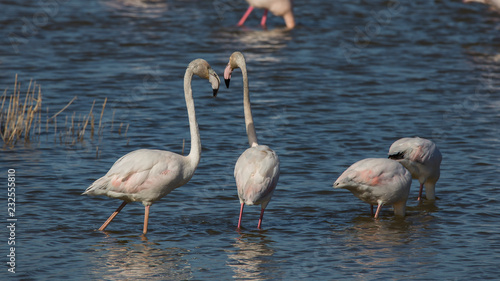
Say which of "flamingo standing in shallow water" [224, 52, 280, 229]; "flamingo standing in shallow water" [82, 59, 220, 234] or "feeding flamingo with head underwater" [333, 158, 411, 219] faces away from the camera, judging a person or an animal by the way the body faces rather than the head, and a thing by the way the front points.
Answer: "flamingo standing in shallow water" [224, 52, 280, 229]

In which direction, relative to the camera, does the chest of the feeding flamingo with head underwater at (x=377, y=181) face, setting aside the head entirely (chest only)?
to the viewer's right

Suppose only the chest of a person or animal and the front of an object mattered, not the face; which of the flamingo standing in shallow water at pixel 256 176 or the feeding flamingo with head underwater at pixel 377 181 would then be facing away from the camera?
the flamingo standing in shallow water

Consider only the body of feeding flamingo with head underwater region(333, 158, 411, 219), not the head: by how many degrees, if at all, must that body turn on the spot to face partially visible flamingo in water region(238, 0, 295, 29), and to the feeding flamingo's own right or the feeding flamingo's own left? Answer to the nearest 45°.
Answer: approximately 90° to the feeding flamingo's own left

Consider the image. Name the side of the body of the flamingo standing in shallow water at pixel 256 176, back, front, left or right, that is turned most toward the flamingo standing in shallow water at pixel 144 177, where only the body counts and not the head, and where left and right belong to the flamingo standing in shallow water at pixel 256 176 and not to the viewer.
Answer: left

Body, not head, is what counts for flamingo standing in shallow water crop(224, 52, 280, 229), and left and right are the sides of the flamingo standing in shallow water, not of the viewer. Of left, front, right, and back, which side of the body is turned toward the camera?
back

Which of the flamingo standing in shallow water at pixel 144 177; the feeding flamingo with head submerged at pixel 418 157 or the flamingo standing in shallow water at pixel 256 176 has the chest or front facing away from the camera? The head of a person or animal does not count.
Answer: the flamingo standing in shallow water at pixel 256 176

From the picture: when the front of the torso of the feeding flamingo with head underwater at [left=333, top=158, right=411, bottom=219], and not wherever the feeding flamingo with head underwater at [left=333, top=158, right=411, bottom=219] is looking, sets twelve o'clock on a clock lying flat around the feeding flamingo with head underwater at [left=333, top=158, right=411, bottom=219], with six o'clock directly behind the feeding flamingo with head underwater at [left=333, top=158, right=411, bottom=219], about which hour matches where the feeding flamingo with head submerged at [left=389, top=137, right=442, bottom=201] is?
the feeding flamingo with head submerged at [left=389, top=137, right=442, bottom=201] is roughly at 10 o'clock from the feeding flamingo with head underwater at [left=333, top=158, right=411, bottom=219].

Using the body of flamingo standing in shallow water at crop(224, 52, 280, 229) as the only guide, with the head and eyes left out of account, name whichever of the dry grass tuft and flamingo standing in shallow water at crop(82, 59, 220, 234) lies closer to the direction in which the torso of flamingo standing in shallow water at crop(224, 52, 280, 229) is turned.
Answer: the dry grass tuft
